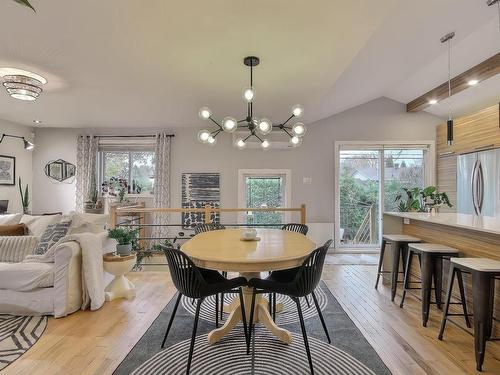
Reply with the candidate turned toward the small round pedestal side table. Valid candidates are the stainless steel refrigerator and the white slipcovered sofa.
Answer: the stainless steel refrigerator

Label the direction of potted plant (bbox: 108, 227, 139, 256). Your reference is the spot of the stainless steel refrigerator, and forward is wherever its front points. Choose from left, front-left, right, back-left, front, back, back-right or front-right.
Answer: front

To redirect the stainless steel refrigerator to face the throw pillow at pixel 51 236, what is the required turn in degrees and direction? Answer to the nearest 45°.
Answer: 0° — it already faces it

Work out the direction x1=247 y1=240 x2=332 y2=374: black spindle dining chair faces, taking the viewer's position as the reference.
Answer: facing away from the viewer and to the left of the viewer

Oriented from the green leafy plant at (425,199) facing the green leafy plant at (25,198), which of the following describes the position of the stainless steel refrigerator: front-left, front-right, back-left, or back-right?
back-right

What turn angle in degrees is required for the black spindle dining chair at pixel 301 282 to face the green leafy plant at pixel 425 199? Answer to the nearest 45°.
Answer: approximately 90° to its right

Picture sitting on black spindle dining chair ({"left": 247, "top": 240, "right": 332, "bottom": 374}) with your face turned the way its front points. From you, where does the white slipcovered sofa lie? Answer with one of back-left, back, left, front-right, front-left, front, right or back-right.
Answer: front-left

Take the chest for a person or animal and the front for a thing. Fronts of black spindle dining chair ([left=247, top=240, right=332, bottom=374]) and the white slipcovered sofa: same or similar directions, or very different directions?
very different directions

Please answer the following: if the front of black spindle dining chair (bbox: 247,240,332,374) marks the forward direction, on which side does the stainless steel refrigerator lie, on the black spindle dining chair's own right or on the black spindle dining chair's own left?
on the black spindle dining chair's own right

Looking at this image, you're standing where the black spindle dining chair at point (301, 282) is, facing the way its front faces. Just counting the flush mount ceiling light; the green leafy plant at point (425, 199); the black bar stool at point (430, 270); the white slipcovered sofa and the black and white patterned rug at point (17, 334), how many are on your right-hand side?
2
